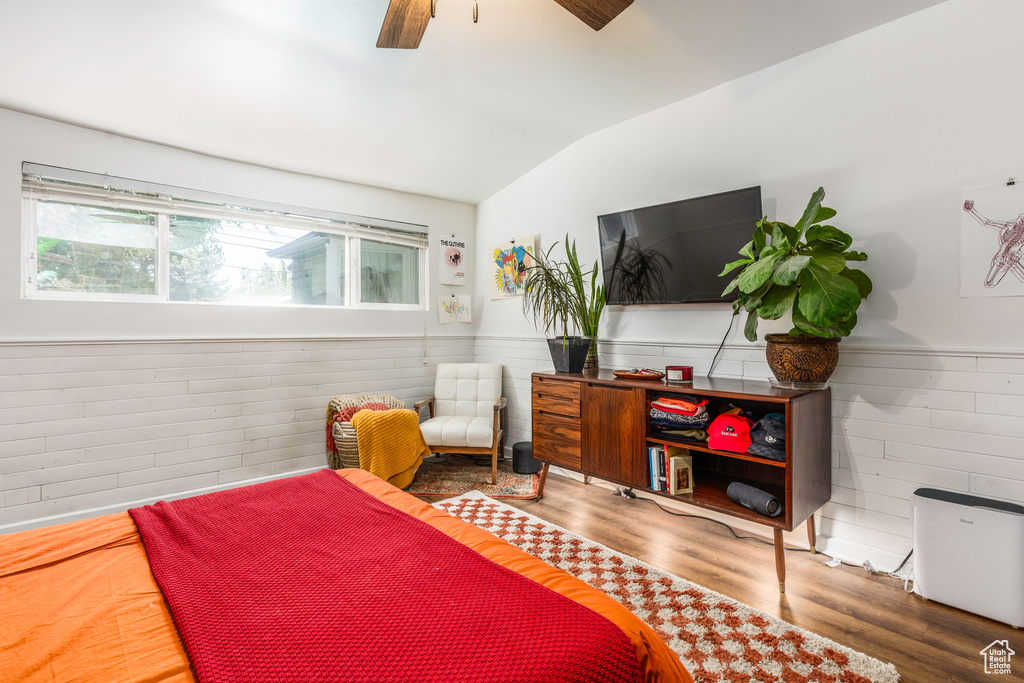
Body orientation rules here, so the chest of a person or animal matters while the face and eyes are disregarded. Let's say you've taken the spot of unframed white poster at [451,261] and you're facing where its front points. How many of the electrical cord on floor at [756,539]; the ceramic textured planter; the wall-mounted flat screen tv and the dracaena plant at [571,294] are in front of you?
4

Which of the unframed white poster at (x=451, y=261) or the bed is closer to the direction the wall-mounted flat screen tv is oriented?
the bed

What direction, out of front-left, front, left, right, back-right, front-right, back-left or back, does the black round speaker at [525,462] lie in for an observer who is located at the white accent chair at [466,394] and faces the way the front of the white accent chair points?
front-left

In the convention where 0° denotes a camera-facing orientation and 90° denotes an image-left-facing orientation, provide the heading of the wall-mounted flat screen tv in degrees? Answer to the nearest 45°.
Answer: approximately 45°

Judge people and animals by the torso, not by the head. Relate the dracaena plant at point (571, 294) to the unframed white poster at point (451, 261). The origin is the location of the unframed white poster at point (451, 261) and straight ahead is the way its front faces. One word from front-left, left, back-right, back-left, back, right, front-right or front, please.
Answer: front

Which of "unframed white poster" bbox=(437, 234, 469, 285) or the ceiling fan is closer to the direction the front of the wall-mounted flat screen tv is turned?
the ceiling fan

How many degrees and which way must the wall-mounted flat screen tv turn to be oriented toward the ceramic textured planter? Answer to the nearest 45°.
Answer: approximately 90° to its left

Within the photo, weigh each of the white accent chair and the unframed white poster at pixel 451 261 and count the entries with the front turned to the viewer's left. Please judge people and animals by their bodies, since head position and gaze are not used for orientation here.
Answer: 0

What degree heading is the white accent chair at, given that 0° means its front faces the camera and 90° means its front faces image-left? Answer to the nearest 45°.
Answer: approximately 0°

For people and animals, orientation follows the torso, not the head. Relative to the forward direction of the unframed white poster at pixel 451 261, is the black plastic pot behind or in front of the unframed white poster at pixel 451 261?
in front

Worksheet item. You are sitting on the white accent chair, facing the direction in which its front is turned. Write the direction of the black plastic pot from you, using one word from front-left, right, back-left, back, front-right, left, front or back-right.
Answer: front-left

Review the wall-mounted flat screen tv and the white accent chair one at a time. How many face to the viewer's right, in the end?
0
